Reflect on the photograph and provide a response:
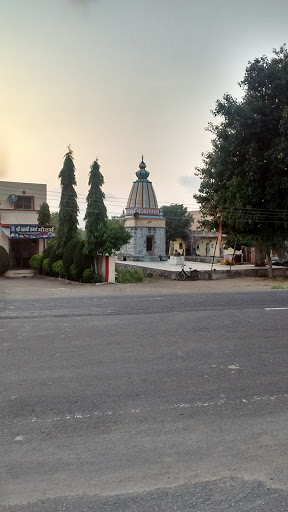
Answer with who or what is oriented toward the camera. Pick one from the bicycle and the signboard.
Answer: the signboard

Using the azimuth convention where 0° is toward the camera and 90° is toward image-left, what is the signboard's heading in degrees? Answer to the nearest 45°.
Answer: approximately 0°

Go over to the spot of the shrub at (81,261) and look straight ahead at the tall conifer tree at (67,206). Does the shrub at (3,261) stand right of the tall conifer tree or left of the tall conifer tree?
left

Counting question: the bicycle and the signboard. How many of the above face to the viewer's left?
1

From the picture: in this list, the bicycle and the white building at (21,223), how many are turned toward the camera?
1

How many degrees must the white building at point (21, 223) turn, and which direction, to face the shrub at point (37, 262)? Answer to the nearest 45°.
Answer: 0° — it already faces it

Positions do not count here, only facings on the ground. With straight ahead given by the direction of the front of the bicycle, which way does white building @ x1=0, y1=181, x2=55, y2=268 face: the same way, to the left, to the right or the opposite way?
to the left

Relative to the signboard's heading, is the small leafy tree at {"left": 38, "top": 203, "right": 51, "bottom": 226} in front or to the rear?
to the rear

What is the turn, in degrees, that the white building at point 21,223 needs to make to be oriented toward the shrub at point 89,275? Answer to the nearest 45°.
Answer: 0° — it already faces it

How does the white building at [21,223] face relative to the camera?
toward the camera

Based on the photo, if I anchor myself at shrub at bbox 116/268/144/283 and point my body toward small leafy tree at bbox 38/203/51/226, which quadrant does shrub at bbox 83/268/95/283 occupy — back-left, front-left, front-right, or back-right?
front-left

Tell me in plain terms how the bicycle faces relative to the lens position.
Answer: facing to the left of the viewer
